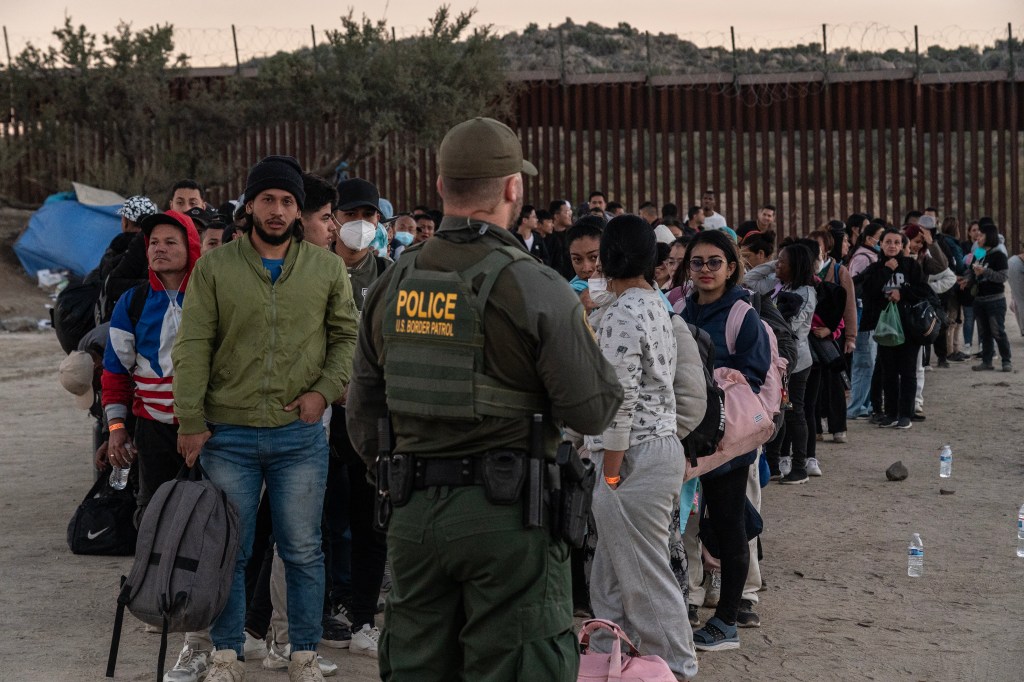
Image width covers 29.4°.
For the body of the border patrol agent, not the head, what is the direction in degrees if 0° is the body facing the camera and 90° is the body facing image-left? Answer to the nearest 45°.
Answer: approximately 225°

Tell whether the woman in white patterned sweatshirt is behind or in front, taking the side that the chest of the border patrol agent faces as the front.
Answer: in front

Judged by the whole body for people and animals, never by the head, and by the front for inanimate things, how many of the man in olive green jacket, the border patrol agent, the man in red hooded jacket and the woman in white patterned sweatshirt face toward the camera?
2

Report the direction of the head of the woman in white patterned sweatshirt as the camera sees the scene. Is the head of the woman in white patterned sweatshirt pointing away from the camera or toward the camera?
away from the camera

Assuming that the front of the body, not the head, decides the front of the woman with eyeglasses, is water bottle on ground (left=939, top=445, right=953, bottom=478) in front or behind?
behind

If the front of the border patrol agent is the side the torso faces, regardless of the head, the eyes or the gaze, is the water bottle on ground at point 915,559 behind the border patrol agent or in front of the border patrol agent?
in front

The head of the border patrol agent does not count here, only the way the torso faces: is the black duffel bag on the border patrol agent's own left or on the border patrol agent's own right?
on the border patrol agent's own left

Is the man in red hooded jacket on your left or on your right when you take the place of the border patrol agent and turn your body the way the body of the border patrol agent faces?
on your left

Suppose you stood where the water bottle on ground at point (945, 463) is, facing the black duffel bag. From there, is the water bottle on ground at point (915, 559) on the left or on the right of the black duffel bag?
left
